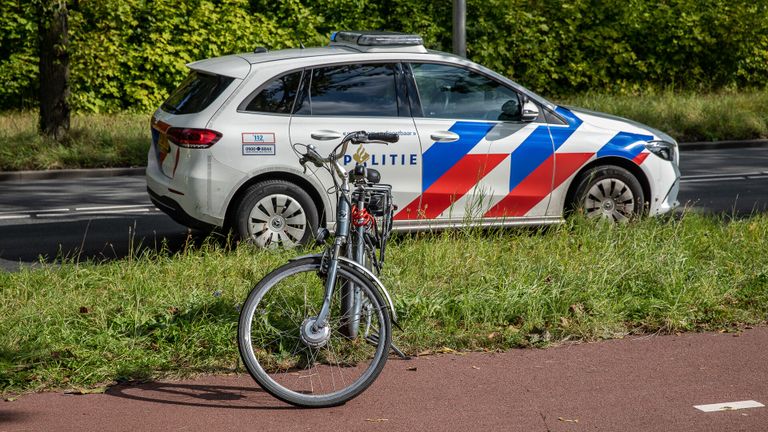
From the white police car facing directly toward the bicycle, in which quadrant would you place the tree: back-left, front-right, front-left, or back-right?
back-right

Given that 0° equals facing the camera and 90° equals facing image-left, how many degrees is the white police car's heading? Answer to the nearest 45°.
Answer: approximately 270°

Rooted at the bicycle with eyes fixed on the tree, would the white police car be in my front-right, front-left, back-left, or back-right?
front-right

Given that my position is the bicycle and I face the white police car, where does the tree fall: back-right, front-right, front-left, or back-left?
front-left
